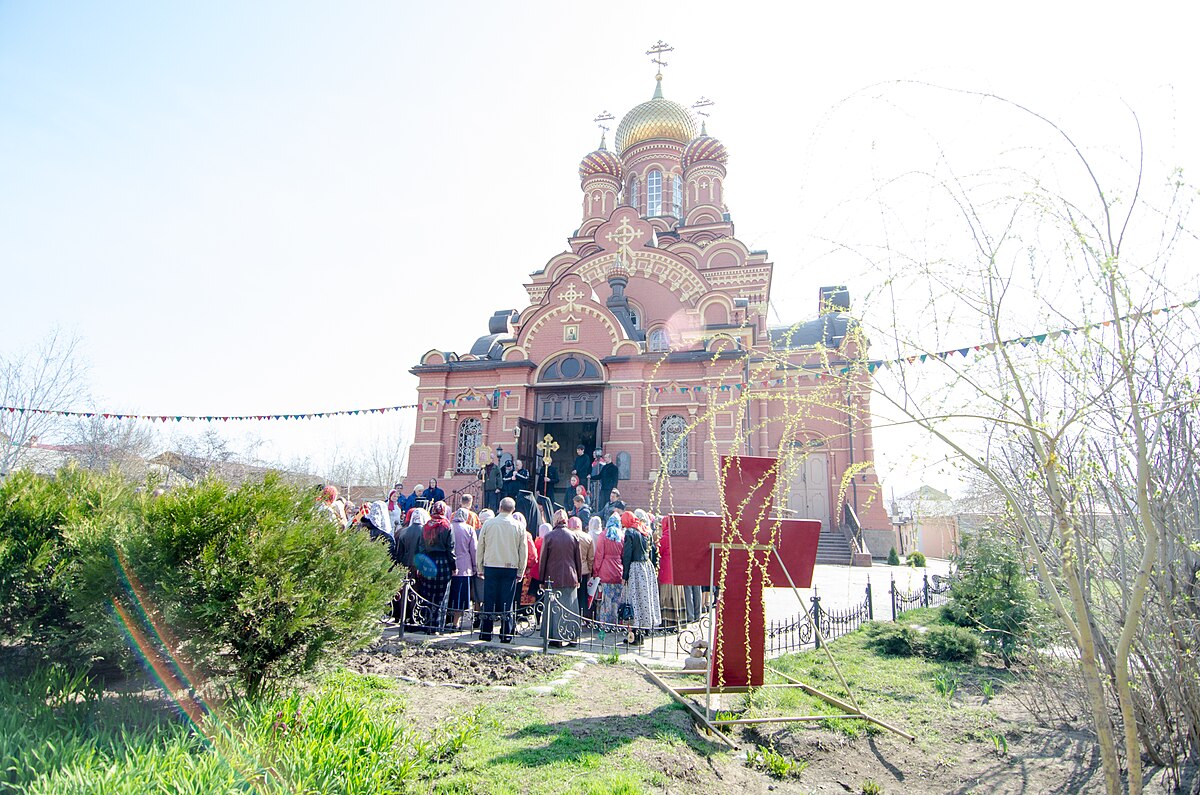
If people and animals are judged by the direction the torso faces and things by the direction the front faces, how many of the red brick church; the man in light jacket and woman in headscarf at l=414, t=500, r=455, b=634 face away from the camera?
2

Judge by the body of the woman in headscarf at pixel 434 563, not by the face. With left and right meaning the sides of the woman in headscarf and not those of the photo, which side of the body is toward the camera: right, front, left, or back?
back

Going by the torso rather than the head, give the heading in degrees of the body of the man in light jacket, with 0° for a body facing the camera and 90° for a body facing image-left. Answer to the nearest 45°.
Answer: approximately 180°

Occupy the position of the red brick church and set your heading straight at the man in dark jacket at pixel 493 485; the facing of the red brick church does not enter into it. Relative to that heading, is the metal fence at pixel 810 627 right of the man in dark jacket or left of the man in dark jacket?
left

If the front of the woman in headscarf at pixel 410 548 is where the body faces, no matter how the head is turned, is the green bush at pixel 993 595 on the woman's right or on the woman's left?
on the woman's right

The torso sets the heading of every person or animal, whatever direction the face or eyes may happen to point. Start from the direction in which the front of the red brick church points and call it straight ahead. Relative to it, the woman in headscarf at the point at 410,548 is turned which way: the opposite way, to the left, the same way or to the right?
the opposite way

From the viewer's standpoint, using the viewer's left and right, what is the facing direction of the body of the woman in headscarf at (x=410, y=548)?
facing away from the viewer and to the right of the viewer

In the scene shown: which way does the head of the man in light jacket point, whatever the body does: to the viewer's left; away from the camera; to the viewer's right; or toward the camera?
away from the camera

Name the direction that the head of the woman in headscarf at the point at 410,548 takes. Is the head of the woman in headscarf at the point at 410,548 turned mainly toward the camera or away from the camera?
away from the camera

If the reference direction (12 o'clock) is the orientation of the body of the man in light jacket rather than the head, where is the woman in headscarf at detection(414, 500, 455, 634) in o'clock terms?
The woman in headscarf is roughly at 10 o'clock from the man in light jacket.

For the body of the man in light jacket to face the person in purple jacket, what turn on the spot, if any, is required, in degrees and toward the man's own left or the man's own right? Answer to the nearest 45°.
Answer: approximately 45° to the man's own left

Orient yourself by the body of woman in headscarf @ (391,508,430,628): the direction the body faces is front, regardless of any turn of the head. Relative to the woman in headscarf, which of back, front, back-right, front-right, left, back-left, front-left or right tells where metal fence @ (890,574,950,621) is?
front-right

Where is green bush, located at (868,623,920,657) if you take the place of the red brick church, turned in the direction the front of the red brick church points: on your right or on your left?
on your left

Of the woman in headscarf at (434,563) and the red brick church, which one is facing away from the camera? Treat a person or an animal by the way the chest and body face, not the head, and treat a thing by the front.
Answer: the woman in headscarf

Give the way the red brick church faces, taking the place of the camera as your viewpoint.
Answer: facing the viewer and to the left of the viewer

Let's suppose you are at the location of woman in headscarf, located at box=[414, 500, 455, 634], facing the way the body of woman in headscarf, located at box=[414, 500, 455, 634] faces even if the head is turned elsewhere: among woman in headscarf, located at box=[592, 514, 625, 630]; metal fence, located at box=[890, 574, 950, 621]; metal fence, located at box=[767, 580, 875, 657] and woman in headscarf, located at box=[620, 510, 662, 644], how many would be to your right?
4
